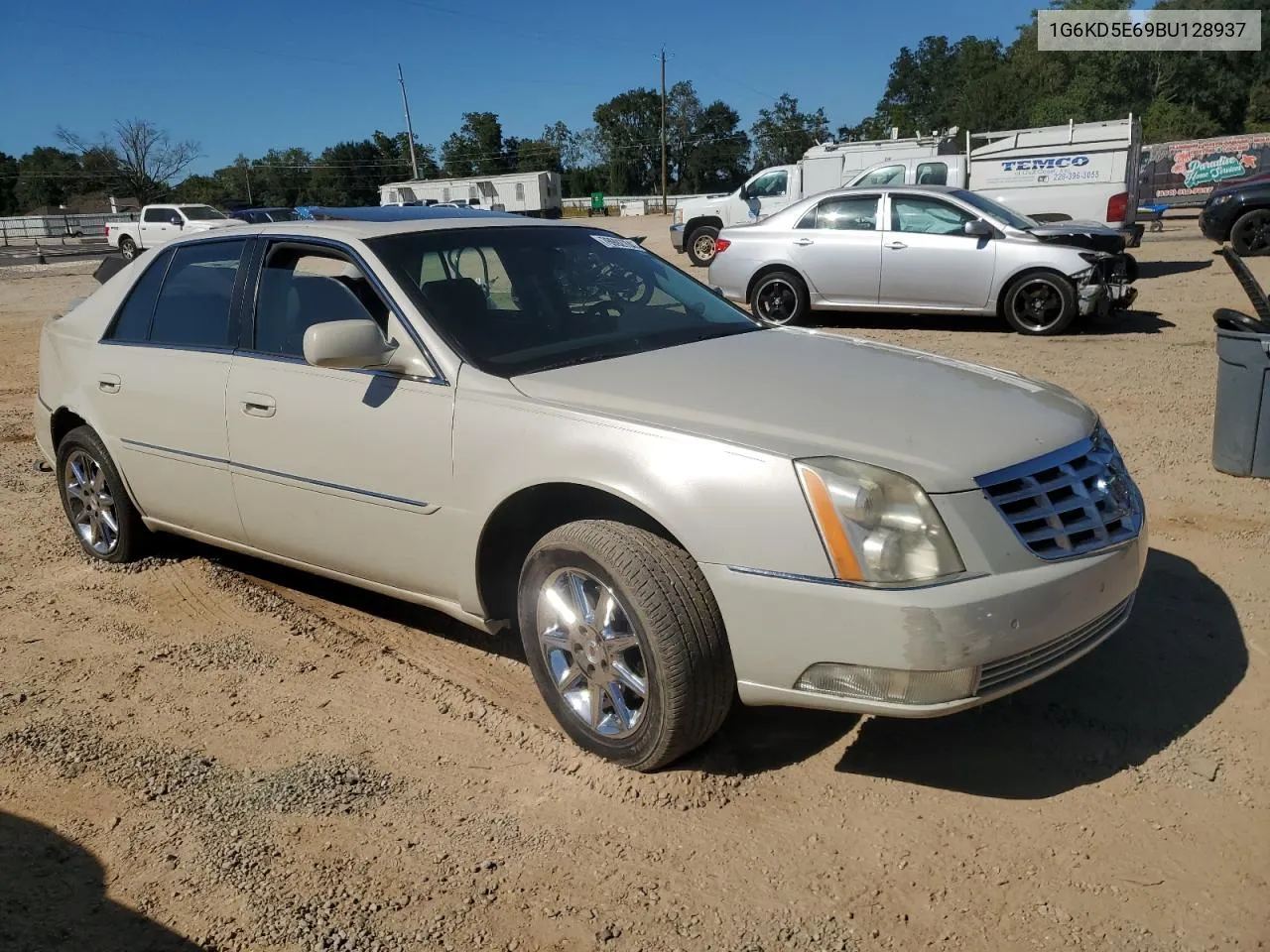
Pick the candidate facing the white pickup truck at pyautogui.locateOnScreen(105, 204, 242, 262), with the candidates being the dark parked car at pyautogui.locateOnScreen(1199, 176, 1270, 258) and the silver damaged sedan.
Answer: the dark parked car

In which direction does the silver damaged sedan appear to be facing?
to the viewer's right

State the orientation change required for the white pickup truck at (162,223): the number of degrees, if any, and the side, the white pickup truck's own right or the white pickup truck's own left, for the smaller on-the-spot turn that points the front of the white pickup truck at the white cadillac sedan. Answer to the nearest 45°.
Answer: approximately 45° to the white pickup truck's own right

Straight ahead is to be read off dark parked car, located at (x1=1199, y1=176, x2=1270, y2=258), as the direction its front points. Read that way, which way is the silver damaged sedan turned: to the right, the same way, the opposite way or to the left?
the opposite way

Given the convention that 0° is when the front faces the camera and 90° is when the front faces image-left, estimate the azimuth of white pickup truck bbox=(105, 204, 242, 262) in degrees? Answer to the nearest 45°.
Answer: approximately 315°

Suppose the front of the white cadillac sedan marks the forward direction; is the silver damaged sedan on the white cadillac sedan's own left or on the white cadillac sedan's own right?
on the white cadillac sedan's own left

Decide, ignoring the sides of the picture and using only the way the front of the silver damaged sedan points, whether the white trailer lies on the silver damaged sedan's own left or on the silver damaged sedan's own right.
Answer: on the silver damaged sedan's own left

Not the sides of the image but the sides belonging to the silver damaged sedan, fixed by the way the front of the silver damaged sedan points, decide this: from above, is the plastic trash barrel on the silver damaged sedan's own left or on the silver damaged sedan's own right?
on the silver damaged sedan's own right

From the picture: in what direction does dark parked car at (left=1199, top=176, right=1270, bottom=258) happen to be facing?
to the viewer's left
